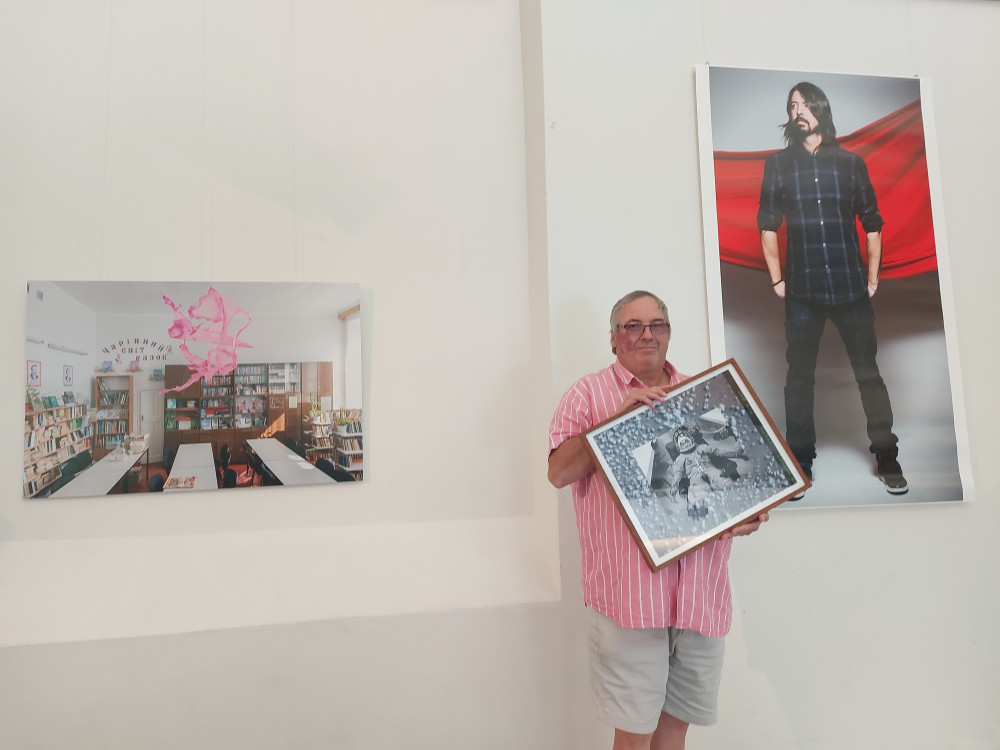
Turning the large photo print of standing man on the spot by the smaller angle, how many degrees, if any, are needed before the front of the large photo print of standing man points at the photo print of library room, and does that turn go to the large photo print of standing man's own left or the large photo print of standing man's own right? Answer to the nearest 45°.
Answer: approximately 45° to the large photo print of standing man's own right

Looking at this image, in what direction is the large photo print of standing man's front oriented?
toward the camera

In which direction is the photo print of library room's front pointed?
toward the camera

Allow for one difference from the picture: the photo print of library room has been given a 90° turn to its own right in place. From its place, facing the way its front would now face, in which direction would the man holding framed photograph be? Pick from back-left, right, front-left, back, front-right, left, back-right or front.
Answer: back-left

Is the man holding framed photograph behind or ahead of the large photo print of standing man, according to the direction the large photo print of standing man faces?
ahead

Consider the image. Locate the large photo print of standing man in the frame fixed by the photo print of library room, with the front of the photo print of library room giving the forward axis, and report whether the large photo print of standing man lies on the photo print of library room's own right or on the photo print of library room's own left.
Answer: on the photo print of library room's own left

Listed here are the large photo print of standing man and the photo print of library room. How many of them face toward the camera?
2
